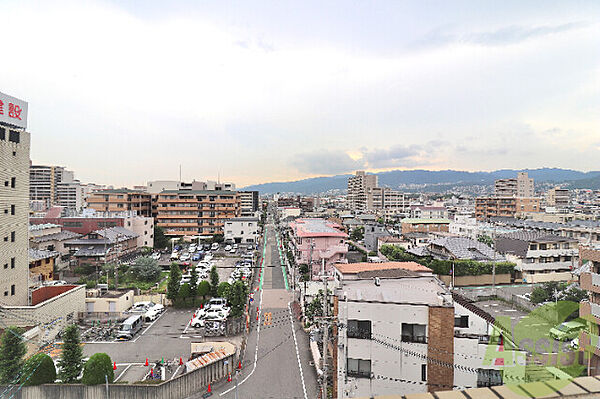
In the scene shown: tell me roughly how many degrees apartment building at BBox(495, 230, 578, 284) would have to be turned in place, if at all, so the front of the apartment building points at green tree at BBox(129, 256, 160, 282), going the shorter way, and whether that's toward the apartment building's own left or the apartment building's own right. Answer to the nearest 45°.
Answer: approximately 90° to the apartment building's own right

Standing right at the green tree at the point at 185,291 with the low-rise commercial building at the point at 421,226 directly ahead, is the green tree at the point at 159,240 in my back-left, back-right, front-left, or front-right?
front-left

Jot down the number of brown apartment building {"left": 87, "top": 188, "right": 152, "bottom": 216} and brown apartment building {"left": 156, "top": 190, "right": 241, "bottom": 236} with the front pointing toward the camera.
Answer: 2

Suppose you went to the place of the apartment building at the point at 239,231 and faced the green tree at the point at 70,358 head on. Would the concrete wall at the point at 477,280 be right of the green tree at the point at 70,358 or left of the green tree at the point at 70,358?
left

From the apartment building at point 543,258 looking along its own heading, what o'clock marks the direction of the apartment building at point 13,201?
the apartment building at point 13,201 is roughly at 3 o'clock from the apartment building at point 543,258.

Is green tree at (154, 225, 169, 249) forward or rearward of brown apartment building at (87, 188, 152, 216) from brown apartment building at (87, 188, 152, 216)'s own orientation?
forward

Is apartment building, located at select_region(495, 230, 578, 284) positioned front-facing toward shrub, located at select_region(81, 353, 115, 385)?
no

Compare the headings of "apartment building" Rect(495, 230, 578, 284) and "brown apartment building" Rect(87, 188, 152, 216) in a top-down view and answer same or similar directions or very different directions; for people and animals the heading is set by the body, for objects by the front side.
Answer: same or similar directions

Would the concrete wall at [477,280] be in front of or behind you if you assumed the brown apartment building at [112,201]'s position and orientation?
in front

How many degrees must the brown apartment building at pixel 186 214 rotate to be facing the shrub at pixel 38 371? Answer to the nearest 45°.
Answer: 0° — it already faces it

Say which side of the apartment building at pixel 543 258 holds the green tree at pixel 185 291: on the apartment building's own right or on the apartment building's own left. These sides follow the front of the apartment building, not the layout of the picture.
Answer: on the apartment building's own right

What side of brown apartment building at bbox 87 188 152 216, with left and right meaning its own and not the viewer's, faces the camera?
front

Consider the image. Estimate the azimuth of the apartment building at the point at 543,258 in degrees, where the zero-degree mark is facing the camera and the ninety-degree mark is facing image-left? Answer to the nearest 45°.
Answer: approximately 315°

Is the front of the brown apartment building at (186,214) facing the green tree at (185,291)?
yes

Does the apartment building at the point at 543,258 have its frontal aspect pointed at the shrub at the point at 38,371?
no

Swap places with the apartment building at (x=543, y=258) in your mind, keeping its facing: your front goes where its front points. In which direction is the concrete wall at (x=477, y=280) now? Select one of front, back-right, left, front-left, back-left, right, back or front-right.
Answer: right

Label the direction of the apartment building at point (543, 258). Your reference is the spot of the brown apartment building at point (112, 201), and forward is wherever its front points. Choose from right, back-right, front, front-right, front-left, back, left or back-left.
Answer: front-left

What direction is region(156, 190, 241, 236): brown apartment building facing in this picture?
toward the camera

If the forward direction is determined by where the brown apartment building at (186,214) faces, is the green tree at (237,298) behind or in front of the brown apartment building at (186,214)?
in front

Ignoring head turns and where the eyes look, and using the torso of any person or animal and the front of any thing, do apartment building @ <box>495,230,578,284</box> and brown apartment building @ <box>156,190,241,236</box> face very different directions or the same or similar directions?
same or similar directions

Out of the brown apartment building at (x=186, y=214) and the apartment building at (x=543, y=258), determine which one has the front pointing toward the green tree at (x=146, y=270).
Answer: the brown apartment building
